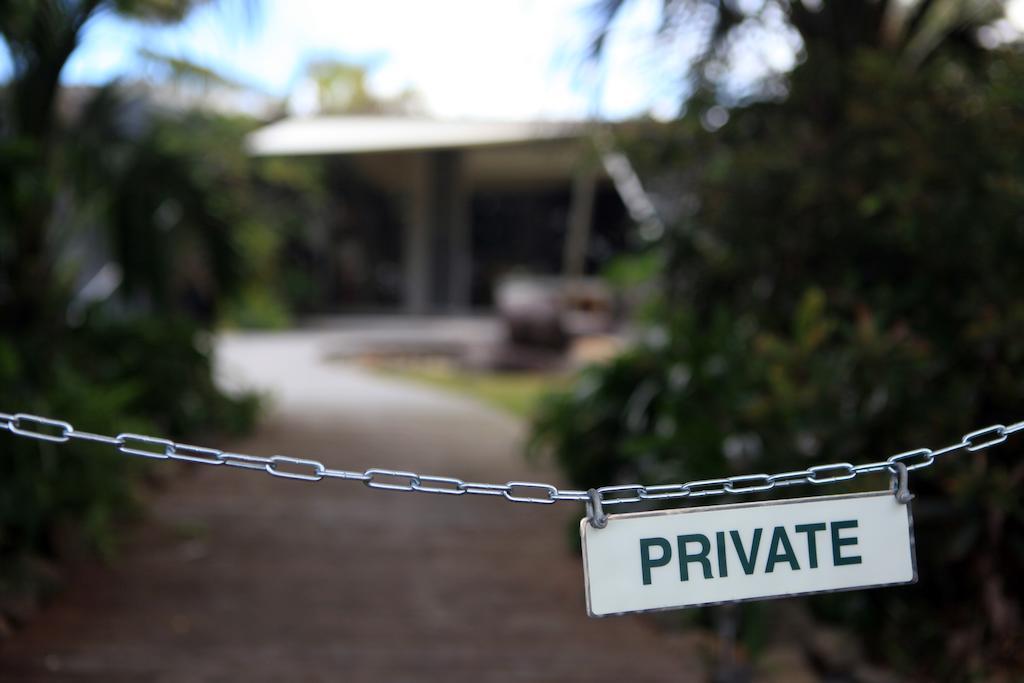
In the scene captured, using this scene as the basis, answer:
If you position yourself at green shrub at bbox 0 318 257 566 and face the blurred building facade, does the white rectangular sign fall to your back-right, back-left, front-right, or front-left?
back-right

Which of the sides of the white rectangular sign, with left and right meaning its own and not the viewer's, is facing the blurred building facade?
back

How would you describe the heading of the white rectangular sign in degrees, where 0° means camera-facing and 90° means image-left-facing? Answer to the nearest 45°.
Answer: approximately 0°

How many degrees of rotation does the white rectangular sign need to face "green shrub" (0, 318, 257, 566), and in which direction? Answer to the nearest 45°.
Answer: approximately 135° to its right
